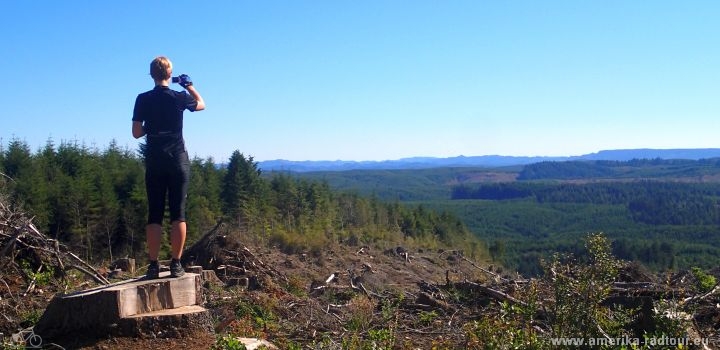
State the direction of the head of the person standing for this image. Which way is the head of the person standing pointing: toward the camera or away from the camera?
away from the camera

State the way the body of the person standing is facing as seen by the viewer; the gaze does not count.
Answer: away from the camera
